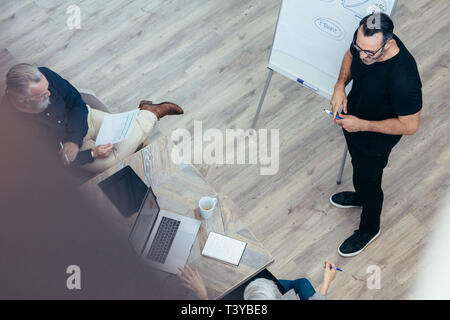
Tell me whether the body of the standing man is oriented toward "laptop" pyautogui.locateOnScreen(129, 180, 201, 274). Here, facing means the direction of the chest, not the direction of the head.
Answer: yes

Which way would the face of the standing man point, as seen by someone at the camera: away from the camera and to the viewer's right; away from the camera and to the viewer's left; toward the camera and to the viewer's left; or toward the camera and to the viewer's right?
toward the camera and to the viewer's left

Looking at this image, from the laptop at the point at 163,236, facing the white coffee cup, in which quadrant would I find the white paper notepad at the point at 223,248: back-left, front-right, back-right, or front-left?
front-right

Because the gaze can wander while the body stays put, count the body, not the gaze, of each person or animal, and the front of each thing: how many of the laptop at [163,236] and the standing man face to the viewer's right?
1

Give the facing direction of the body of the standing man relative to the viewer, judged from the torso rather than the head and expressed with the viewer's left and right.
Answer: facing the viewer and to the left of the viewer

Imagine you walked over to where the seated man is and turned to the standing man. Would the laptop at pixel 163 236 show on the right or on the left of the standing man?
right

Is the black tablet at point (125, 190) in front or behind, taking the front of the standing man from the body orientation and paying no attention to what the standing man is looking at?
in front

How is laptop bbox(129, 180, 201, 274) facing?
to the viewer's right
